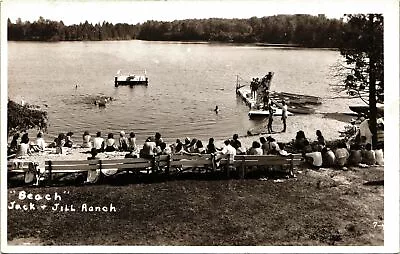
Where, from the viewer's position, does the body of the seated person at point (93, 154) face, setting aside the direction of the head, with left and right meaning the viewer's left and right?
facing away from the viewer

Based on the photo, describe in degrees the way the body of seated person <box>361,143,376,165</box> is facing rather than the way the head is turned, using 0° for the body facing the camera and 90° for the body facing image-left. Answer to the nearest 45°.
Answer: approximately 180°

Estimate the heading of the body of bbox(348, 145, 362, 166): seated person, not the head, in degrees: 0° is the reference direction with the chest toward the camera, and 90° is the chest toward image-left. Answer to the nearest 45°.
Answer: approximately 180°

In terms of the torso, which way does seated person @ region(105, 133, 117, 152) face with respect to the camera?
away from the camera

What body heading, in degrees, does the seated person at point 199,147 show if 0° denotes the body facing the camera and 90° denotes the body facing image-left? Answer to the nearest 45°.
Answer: approximately 180°

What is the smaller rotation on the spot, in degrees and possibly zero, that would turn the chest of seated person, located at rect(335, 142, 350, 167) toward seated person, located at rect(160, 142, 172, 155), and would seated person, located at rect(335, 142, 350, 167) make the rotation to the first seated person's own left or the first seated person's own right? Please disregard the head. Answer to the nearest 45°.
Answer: approximately 90° to the first seated person's own left

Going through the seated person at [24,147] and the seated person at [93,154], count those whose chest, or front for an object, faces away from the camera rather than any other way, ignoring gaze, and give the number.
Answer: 2

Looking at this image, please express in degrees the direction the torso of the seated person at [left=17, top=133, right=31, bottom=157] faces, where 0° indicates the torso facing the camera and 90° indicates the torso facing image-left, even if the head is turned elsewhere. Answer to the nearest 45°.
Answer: approximately 180°

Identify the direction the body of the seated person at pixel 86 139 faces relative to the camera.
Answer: away from the camera
